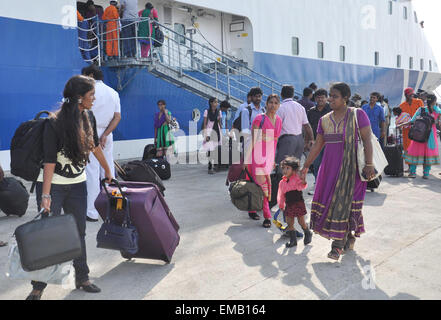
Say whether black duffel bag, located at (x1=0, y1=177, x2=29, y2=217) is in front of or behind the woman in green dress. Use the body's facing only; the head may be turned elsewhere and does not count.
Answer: in front

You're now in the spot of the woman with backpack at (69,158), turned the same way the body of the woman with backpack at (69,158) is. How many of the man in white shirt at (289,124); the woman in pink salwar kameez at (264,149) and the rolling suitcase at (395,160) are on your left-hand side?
3

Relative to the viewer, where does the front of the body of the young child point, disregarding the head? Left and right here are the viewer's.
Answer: facing the viewer and to the left of the viewer

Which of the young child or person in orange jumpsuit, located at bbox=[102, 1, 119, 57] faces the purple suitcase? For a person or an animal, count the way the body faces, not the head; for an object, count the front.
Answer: the young child

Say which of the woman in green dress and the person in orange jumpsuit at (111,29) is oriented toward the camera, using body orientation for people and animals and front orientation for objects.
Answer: the woman in green dress

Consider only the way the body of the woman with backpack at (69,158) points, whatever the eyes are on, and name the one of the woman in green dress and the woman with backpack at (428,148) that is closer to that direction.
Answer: the woman with backpack

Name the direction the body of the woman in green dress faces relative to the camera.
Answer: toward the camera

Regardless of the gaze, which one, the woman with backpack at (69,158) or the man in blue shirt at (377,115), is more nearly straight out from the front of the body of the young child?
the woman with backpack
